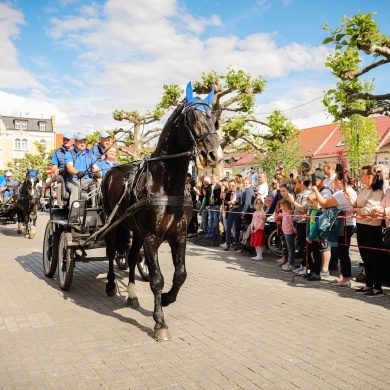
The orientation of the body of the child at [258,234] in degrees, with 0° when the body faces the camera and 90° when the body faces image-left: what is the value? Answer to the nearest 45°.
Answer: approximately 45°

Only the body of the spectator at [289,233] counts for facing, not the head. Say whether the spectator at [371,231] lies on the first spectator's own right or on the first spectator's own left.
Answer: on the first spectator's own left

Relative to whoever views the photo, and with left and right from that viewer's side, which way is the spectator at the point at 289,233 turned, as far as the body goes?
facing to the left of the viewer

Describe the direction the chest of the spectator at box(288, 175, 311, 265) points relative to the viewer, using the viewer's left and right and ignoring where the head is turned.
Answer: facing to the left of the viewer

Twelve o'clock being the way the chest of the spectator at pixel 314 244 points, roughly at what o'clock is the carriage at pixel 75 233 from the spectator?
The carriage is roughly at 1 o'clock from the spectator.

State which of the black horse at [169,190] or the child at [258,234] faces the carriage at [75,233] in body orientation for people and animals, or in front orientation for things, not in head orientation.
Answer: the child

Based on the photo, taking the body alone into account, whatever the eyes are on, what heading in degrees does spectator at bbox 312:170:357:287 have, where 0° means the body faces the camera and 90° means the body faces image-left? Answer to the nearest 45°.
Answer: approximately 90°

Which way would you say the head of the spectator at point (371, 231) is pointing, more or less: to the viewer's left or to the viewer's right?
to the viewer's left

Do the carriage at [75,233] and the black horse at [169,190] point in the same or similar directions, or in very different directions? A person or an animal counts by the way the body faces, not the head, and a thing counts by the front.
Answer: same or similar directions

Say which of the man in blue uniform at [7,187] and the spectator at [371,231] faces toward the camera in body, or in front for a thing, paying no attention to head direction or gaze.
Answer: the man in blue uniform

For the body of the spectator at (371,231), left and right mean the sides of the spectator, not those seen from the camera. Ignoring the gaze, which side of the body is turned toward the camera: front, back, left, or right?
left

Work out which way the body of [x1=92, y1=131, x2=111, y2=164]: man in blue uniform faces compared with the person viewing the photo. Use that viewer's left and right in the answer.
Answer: facing the viewer and to the right of the viewer

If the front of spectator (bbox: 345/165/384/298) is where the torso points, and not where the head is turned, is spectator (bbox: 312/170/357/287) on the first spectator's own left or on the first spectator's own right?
on the first spectator's own right

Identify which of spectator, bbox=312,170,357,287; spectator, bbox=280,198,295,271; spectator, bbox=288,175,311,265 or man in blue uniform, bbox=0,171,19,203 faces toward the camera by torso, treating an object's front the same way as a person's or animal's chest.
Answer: the man in blue uniform

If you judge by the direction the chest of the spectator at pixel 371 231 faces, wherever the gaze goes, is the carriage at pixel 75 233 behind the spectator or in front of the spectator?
in front

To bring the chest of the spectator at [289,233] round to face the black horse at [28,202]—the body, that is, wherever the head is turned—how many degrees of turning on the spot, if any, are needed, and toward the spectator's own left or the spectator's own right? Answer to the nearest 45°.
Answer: approximately 45° to the spectator's own right

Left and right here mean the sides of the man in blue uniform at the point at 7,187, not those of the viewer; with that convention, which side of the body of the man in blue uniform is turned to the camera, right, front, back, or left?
front

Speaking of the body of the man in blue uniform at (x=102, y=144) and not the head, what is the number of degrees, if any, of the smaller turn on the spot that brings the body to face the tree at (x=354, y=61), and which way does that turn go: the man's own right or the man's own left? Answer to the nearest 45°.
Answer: approximately 45° to the man's own left
